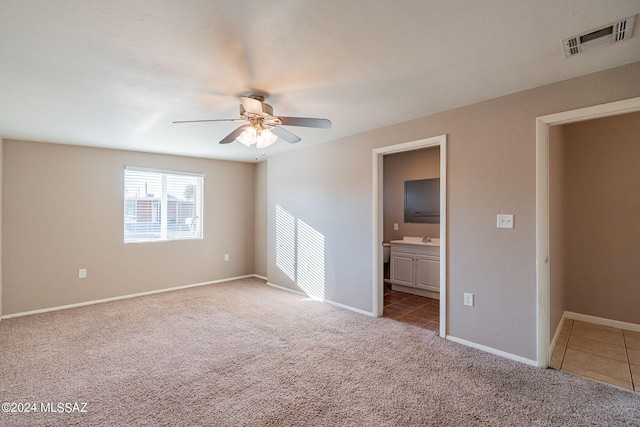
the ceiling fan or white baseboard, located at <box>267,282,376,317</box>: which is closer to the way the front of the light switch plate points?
the ceiling fan

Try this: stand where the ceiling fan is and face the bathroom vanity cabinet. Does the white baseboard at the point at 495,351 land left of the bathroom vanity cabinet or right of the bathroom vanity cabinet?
right

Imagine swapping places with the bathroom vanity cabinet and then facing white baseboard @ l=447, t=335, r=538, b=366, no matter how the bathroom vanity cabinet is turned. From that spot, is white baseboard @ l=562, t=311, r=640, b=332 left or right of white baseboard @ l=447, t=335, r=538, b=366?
left

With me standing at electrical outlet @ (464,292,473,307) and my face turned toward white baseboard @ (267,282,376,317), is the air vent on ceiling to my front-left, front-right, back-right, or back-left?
back-left

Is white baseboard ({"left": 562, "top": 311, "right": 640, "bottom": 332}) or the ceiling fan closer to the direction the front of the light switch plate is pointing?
the ceiling fan

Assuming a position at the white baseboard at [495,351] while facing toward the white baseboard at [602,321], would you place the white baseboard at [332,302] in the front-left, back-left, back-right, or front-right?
back-left

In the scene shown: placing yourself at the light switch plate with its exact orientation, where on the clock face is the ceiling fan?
The ceiling fan is roughly at 2 o'clock from the light switch plate.

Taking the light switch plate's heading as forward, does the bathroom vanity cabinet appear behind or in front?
behind

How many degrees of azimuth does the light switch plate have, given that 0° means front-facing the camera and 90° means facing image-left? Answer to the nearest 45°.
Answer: approximately 0°

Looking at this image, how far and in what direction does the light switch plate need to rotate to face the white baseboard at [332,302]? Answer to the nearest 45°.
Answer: approximately 90° to its right
